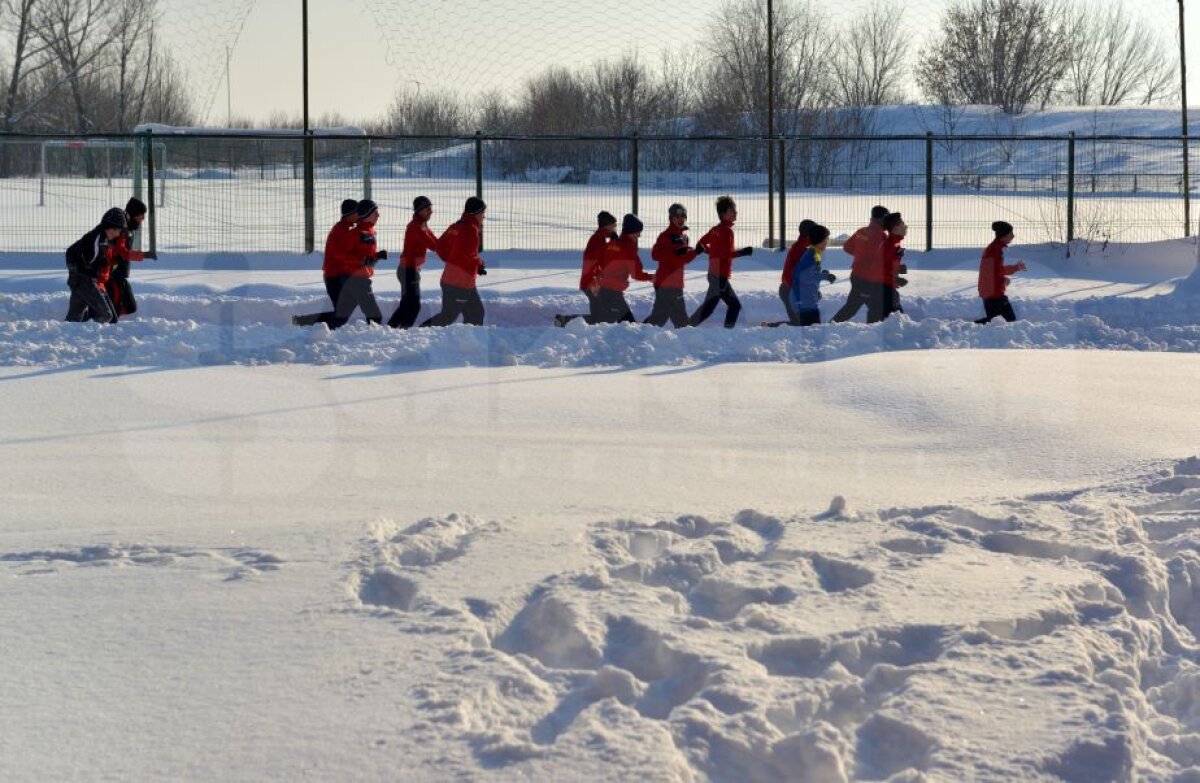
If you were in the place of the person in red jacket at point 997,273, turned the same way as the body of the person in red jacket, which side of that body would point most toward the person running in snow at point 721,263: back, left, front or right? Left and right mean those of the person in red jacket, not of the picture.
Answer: back

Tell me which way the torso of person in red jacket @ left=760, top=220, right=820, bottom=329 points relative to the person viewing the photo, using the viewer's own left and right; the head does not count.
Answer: facing to the right of the viewer

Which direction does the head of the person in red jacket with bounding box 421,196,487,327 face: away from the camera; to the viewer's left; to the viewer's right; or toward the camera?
to the viewer's right

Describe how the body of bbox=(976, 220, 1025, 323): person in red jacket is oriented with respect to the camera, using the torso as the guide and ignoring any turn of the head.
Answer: to the viewer's right

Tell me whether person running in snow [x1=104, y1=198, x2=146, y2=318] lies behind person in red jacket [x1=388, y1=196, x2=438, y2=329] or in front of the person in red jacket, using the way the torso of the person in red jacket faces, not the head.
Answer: behind

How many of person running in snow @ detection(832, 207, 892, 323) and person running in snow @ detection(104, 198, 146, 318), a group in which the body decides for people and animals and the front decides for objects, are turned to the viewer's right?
2

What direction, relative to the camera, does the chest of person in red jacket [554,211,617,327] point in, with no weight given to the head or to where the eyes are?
to the viewer's right

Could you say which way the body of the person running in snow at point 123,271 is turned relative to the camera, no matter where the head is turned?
to the viewer's right

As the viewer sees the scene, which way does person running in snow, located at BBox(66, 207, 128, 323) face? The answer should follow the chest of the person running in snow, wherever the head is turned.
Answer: to the viewer's right

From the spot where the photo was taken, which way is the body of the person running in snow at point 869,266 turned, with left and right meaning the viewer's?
facing to the right of the viewer

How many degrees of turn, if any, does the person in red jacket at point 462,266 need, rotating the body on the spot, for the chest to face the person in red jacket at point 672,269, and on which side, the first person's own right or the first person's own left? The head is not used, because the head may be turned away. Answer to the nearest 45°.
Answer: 0° — they already face them

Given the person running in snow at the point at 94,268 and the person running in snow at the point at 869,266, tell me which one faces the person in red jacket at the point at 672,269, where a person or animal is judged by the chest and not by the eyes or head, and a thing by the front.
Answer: the person running in snow at the point at 94,268

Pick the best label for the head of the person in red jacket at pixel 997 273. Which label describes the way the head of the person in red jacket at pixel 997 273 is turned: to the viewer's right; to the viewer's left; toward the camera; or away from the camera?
to the viewer's right

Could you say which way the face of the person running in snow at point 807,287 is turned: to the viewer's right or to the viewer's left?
to the viewer's right

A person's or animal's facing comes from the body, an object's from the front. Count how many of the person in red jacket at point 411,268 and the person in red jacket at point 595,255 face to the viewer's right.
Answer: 2

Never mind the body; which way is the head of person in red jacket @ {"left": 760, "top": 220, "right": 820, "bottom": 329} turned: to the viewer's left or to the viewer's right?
to the viewer's right
